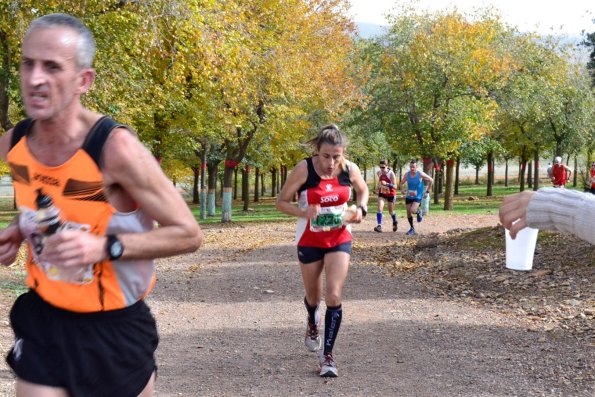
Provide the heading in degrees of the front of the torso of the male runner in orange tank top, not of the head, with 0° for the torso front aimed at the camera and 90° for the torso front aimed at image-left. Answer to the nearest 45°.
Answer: approximately 45°

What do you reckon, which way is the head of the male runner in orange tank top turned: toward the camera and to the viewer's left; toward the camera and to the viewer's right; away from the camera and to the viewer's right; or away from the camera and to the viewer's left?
toward the camera and to the viewer's left

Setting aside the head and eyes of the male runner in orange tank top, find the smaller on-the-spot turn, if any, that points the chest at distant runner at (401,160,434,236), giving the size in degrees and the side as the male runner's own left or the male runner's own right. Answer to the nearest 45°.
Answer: approximately 180°
